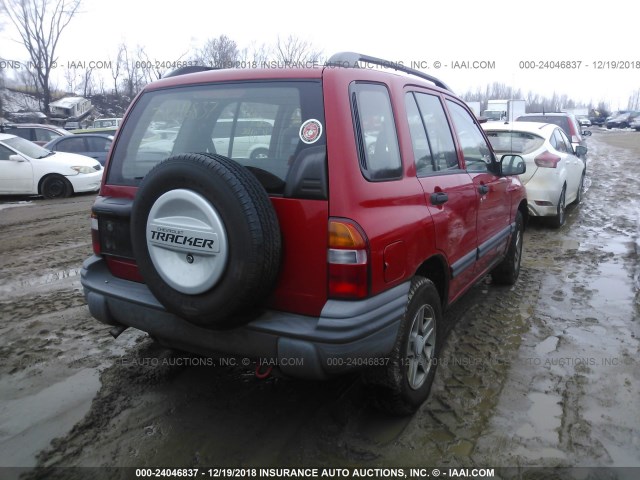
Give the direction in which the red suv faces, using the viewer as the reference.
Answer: facing away from the viewer and to the right of the viewer

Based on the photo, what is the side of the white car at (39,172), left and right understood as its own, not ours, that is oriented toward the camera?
right

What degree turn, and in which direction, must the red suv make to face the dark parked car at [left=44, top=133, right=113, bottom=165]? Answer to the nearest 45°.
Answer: approximately 90° to its left

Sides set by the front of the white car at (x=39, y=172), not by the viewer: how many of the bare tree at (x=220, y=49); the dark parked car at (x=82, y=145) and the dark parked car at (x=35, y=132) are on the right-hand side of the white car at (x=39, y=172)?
0

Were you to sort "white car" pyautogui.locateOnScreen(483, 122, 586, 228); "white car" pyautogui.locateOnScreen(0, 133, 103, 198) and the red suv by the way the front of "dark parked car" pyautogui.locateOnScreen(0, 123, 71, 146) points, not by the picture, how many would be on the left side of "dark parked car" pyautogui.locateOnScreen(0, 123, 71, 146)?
0

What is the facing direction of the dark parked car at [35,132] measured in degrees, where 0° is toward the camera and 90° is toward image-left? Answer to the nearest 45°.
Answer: approximately 270°

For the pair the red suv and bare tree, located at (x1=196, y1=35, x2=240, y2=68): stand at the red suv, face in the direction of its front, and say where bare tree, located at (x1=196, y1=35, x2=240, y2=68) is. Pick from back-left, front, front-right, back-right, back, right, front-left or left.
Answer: front-left

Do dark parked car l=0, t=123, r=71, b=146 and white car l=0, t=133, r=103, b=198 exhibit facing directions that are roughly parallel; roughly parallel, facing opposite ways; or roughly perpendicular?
roughly parallel

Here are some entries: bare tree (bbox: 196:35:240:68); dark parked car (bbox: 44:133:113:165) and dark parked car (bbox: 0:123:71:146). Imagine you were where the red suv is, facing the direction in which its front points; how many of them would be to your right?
0

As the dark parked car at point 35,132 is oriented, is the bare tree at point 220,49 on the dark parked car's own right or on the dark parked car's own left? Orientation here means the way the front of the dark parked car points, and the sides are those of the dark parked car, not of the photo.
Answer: on the dark parked car's own left

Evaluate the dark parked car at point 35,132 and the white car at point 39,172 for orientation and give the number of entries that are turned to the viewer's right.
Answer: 2

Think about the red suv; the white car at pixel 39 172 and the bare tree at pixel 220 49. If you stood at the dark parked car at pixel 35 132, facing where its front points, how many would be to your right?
2

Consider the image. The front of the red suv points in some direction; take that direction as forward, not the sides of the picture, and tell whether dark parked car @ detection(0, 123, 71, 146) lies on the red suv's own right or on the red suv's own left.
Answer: on the red suv's own left
